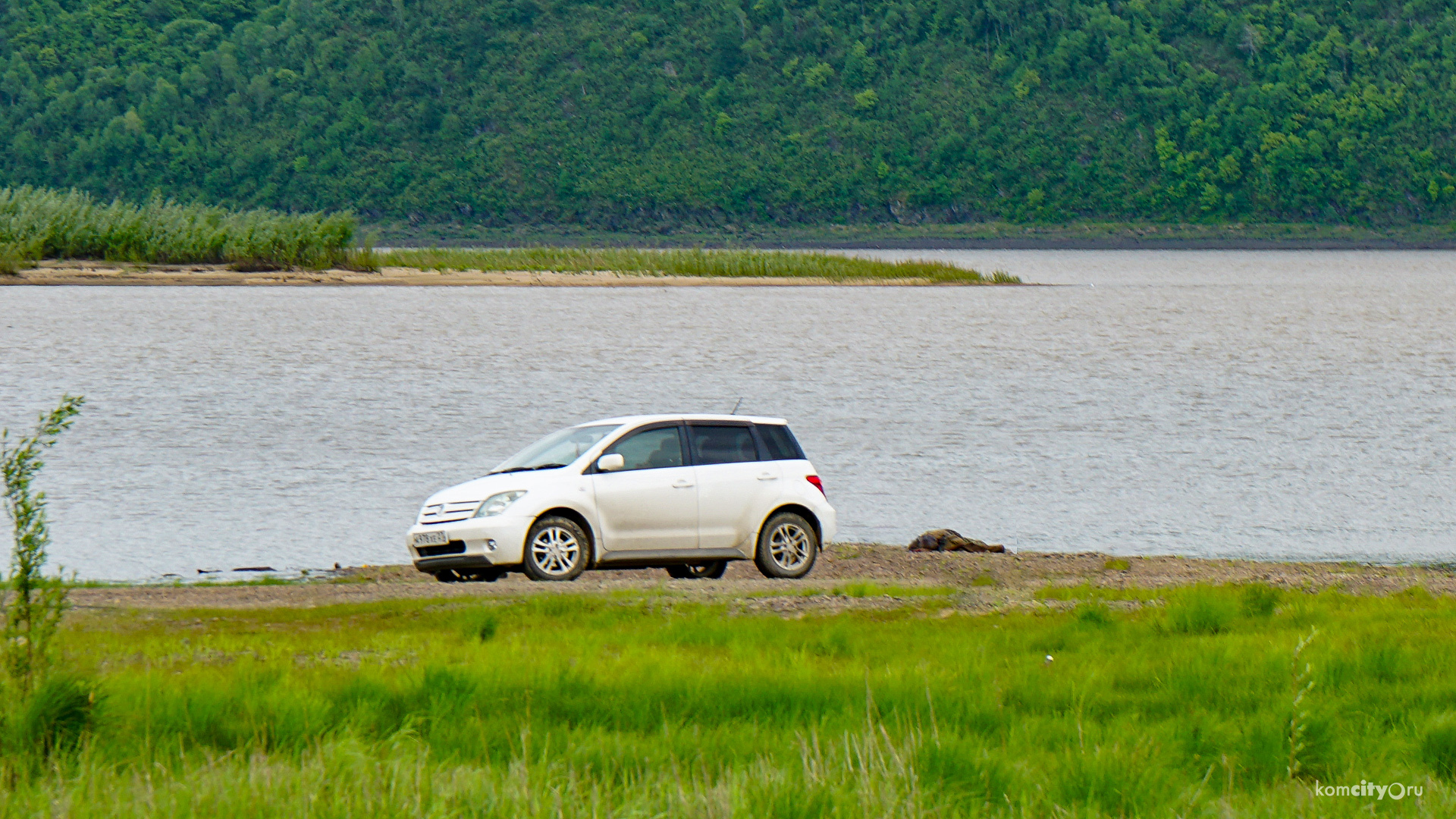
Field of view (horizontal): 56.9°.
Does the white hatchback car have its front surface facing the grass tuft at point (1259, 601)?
no

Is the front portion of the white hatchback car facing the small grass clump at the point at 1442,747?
no

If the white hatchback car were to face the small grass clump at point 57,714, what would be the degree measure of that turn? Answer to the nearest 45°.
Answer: approximately 45° to its left

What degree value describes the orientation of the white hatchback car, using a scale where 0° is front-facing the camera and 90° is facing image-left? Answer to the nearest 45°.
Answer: approximately 45°

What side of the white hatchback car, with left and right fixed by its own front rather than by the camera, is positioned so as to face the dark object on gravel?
back

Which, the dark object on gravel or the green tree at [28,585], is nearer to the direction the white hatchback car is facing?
the green tree

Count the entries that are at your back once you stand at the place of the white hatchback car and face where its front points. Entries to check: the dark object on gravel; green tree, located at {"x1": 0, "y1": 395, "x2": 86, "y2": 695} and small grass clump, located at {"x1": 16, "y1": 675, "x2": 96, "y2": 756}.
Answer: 1

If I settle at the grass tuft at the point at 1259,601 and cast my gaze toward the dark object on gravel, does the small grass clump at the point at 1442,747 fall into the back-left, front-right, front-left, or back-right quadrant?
back-left

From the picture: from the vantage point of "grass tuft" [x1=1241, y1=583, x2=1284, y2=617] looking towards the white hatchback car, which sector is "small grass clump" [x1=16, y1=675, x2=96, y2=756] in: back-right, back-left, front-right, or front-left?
front-left

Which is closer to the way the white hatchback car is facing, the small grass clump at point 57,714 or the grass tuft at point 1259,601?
the small grass clump
